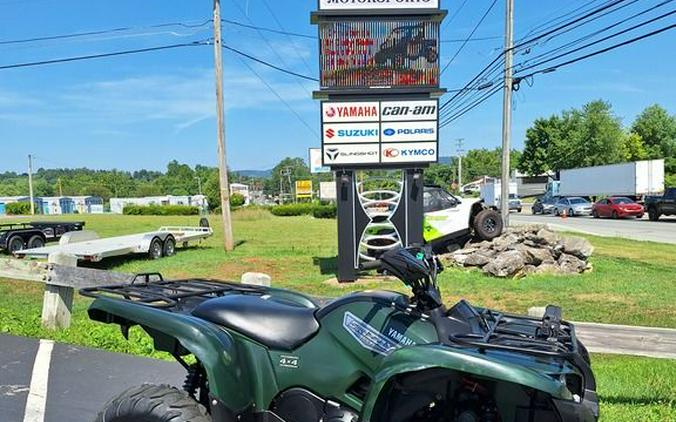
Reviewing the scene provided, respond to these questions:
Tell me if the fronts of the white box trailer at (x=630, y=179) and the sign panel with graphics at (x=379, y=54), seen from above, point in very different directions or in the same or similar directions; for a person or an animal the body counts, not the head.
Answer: very different directions

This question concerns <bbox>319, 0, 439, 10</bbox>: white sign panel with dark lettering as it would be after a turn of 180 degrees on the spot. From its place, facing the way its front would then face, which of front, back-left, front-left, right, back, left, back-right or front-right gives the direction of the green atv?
back

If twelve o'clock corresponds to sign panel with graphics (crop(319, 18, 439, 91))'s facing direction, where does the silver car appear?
The silver car is roughly at 7 o'clock from the sign panel with graphics.

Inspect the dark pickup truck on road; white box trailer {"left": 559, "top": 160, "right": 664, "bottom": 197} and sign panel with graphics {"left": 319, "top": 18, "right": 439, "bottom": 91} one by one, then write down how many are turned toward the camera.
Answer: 1

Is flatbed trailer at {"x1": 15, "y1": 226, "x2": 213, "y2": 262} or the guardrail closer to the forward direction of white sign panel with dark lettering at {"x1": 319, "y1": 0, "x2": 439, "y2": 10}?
the guardrail

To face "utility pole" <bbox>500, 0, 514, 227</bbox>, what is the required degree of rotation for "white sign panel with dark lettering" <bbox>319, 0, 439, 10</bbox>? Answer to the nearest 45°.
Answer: approximately 135° to its left

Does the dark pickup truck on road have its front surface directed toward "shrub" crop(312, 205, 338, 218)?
yes

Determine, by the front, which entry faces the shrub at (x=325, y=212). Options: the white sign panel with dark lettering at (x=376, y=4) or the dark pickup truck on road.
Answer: the dark pickup truck on road

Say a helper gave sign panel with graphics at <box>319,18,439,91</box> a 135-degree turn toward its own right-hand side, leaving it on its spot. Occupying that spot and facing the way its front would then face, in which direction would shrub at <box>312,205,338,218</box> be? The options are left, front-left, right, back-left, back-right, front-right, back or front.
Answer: front-right

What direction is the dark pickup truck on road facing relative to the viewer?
to the viewer's left

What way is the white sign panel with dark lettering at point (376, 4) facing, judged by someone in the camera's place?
facing the viewer

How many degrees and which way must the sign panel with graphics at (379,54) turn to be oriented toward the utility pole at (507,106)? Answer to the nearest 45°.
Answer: approximately 135° to its left

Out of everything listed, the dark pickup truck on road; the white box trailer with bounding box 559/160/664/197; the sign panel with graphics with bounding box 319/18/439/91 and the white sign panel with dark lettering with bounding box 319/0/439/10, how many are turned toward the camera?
2
